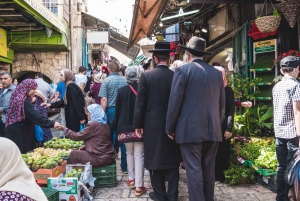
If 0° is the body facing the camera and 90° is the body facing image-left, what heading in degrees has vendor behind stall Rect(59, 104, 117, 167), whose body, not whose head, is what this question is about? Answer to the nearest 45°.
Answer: approximately 90°

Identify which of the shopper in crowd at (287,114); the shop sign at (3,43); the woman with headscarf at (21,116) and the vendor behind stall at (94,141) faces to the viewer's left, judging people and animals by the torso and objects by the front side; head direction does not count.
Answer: the vendor behind stall

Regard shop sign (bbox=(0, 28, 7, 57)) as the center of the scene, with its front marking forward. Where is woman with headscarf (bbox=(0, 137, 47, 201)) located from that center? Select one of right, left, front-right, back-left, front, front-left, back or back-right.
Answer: front-right

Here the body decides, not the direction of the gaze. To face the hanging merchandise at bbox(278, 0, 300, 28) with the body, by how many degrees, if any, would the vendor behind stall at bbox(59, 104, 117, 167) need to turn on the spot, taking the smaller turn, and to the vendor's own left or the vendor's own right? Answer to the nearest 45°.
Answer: approximately 180°

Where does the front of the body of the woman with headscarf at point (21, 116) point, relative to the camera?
to the viewer's right

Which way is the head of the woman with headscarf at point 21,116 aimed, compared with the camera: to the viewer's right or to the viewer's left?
to the viewer's right

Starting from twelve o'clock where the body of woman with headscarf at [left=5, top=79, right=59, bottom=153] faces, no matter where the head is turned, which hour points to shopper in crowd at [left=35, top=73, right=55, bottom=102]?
The shopper in crowd is roughly at 9 o'clock from the woman with headscarf.
